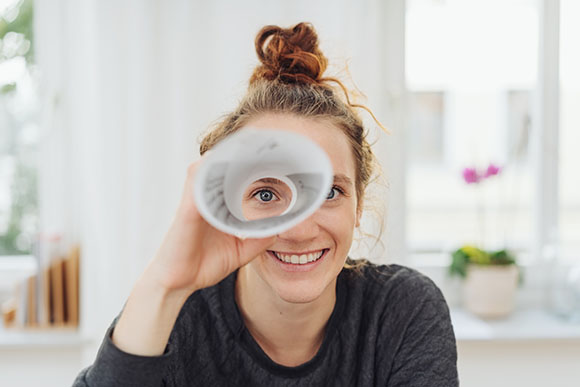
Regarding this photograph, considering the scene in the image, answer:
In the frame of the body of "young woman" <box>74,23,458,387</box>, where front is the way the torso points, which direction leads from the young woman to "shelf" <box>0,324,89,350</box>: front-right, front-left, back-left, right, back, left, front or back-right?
back-right

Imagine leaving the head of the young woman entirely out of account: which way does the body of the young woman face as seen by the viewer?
toward the camera

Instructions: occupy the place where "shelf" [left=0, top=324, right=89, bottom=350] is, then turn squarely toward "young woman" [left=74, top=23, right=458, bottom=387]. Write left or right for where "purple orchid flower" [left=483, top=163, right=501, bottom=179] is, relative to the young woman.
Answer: left

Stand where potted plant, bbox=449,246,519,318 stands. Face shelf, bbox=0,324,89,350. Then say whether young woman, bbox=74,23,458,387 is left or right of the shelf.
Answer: left

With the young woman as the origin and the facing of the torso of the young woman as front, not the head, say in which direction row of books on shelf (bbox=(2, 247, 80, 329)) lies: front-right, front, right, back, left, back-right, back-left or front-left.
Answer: back-right

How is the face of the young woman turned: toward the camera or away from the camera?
toward the camera

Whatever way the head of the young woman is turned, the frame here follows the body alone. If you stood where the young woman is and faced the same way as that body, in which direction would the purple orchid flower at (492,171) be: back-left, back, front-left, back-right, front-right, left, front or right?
back-left
